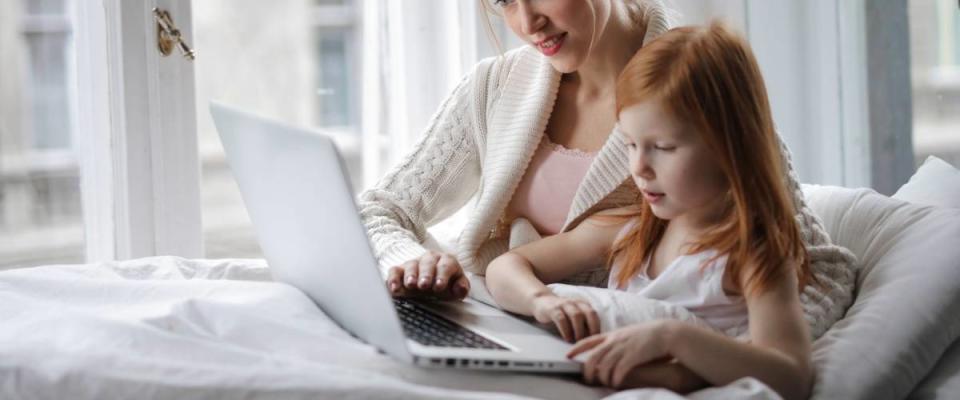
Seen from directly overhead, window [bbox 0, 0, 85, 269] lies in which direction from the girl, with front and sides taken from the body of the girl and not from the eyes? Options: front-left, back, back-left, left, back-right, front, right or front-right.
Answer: right

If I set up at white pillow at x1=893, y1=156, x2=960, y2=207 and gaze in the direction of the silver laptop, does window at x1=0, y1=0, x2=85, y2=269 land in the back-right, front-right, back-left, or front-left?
front-right

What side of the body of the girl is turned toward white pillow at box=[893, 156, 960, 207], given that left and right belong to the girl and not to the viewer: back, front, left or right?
back

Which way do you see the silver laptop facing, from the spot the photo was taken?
facing away from the viewer and to the right of the viewer

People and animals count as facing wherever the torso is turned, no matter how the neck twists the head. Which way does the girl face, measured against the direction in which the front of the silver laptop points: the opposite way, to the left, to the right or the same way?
the opposite way

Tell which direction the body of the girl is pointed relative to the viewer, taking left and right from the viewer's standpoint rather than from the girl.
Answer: facing the viewer and to the left of the viewer

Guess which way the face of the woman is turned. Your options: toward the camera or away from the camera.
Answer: toward the camera
